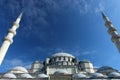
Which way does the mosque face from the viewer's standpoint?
toward the camera
